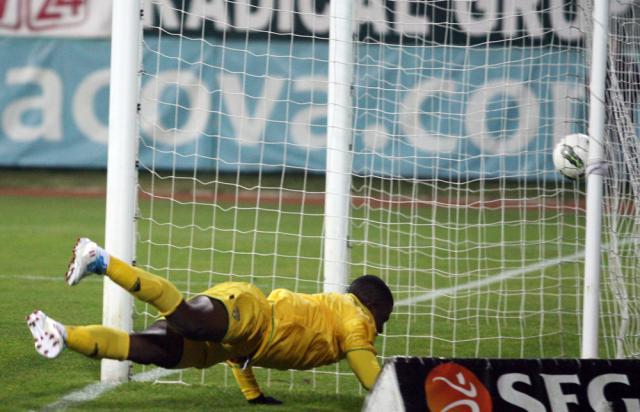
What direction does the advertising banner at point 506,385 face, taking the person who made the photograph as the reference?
facing the viewer

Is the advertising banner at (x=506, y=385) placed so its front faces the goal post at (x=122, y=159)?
no

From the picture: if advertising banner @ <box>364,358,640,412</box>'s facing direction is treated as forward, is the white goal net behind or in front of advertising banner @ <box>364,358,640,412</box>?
behind

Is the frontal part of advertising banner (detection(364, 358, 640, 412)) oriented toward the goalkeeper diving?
no

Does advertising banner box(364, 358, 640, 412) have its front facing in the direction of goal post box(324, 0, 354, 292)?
no

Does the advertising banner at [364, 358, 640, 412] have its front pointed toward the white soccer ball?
no

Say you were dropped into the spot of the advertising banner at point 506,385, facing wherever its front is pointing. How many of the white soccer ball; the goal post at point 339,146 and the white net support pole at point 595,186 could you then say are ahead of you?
0
